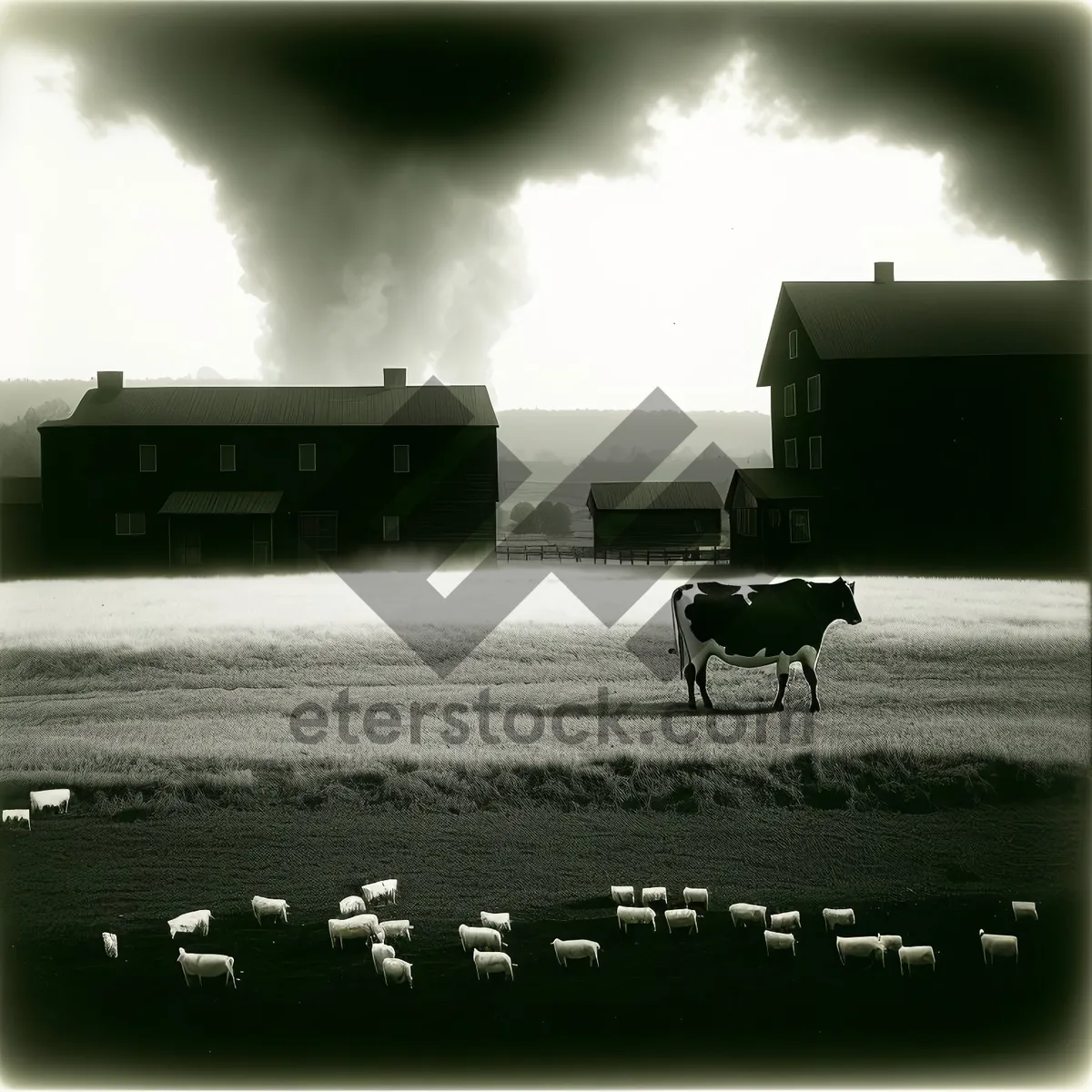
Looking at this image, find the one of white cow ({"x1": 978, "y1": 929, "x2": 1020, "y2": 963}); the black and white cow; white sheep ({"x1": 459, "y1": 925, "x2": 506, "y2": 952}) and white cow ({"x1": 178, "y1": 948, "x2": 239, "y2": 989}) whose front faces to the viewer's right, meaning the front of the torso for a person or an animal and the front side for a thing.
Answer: the black and white cow

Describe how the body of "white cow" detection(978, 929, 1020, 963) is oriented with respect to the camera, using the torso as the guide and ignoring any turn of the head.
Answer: to the viewer's left

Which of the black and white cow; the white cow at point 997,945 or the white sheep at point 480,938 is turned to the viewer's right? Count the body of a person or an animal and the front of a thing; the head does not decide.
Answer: the black and white cow

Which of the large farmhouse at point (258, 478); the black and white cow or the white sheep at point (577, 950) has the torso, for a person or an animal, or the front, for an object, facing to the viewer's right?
the black and white cow

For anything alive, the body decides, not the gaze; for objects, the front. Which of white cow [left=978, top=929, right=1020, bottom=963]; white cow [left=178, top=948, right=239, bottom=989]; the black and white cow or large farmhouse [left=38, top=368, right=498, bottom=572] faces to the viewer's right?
the black and white cow

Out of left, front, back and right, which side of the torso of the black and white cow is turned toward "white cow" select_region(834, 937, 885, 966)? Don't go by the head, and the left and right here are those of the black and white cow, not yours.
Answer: right

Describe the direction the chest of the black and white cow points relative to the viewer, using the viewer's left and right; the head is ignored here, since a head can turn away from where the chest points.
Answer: facing to the right of the viewer

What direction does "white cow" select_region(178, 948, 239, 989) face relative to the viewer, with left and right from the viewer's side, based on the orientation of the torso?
facing to the left of the viewer

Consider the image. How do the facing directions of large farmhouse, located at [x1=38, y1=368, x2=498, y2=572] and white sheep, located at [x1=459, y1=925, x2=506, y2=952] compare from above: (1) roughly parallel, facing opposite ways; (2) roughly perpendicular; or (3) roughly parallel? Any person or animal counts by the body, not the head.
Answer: roughly perpendicular

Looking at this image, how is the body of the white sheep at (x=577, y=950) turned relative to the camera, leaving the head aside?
to the viewer's left

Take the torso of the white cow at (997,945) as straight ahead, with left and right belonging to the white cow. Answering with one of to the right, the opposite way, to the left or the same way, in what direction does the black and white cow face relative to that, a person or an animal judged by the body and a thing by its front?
the opposite way
